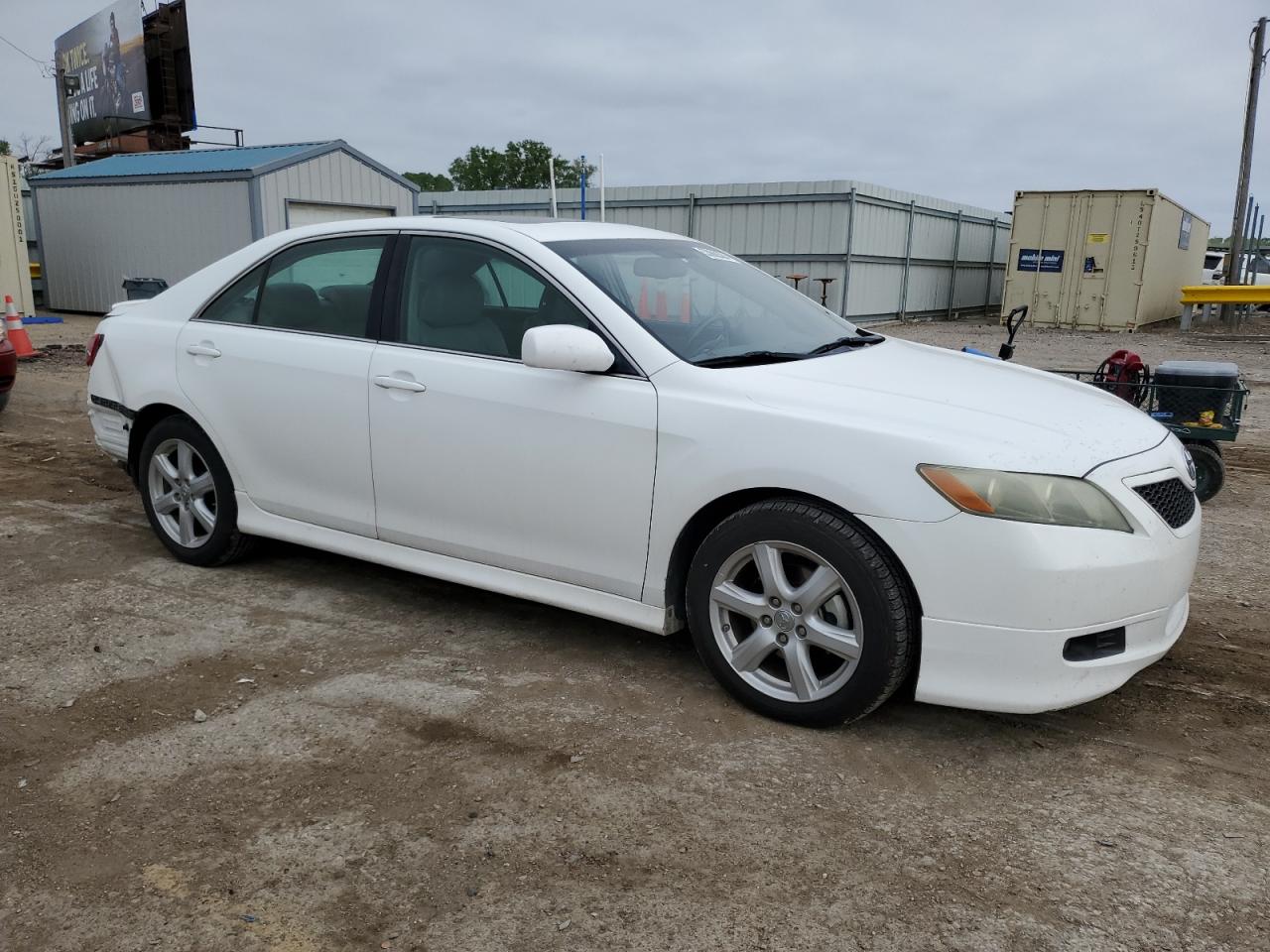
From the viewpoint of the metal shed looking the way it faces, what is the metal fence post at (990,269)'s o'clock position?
The metal fence post is roughly at 10 o'clock from the metal shed.

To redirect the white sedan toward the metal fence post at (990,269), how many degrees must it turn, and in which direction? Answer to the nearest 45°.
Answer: approximately 135° to its left

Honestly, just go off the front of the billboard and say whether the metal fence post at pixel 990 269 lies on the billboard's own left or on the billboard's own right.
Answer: on the billboard's own left

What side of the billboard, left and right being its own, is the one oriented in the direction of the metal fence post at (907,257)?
left

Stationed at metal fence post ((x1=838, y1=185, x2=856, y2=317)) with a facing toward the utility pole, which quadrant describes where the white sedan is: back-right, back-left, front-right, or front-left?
back-right

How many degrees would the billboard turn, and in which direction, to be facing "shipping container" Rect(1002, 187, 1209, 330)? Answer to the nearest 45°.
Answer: approximately 90° to its left

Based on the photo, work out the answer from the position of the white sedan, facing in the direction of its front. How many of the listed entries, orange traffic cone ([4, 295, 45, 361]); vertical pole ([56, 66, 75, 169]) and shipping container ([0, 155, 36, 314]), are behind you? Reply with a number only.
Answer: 3

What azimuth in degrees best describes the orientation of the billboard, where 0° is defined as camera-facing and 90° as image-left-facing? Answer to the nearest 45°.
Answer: approximately 45°

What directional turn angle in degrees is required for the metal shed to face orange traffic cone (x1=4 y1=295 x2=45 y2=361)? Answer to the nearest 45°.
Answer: approximately 45° to its right

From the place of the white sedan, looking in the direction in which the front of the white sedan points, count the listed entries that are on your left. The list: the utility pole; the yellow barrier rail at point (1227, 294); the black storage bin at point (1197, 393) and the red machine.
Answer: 4
